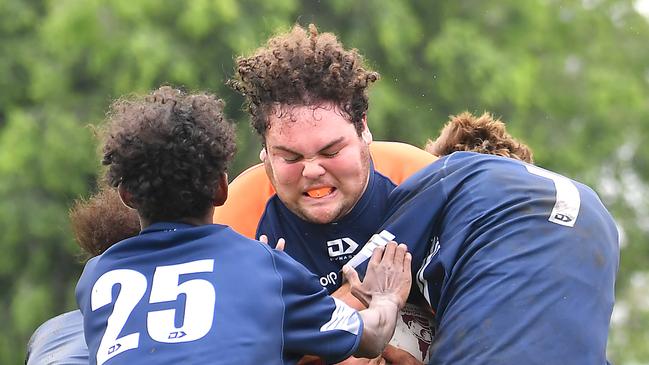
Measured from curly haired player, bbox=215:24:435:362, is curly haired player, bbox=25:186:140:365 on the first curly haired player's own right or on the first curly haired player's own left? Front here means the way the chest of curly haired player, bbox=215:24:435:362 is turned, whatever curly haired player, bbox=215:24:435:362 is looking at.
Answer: on the first curly haired player's own right

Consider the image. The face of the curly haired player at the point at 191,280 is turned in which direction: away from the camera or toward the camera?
away from the camera
